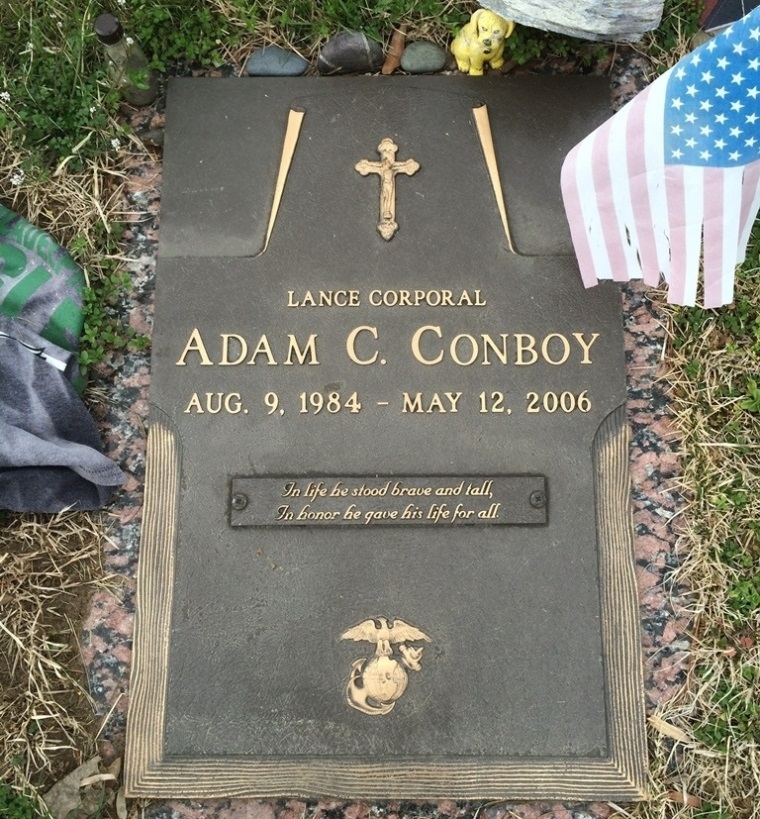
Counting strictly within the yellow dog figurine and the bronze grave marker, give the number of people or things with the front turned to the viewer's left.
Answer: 0

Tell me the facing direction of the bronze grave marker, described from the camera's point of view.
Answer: facing the viewer

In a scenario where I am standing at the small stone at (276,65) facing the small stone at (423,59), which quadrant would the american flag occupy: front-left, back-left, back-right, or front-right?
front-right

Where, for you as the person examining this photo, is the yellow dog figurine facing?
facing the viewer and to the right of the viewer

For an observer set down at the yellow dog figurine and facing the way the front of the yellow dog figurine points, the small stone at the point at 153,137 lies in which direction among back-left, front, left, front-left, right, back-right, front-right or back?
back-right
